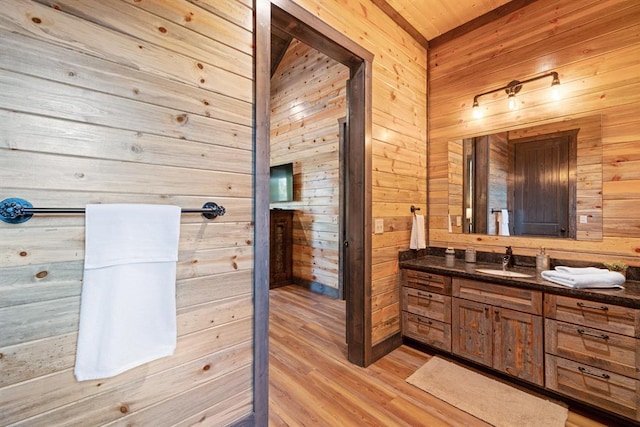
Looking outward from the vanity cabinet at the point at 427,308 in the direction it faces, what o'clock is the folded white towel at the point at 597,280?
The folded white towel is roughly at 8 o'clock from the vanity cabinet.

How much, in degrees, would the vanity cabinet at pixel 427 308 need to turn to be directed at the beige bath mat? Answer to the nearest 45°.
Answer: approximately 90° to its left

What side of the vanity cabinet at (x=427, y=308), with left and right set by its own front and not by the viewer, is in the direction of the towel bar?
front

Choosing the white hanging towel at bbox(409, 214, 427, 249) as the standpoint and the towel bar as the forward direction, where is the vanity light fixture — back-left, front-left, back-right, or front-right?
back-left

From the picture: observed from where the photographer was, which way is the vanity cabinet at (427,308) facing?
facing the viewer and to the left of the viewer
